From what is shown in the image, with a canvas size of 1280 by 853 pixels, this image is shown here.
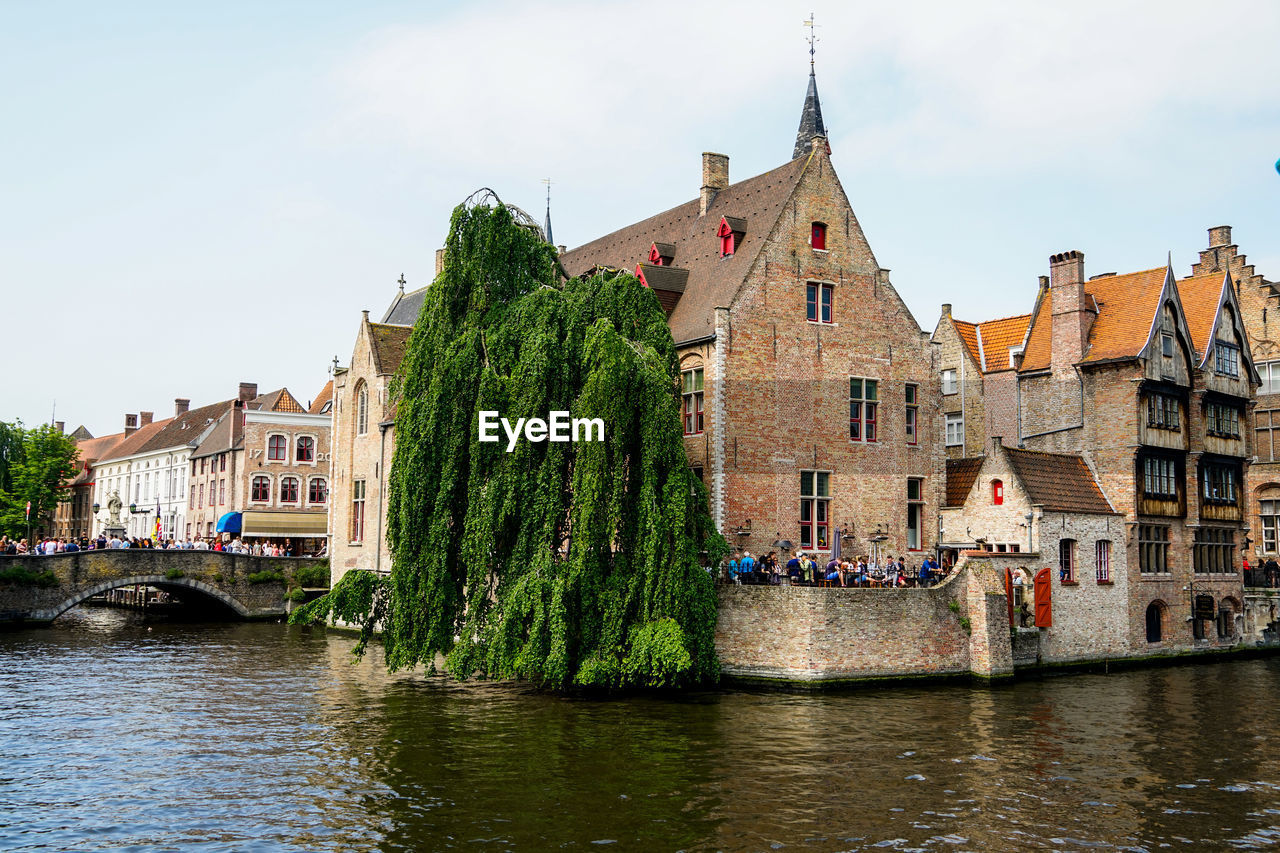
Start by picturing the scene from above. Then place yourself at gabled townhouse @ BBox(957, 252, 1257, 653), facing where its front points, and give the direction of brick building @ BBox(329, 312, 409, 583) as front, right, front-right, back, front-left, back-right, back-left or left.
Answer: back-right

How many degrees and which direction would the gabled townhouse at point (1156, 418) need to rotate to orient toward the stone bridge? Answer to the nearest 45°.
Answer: approximately 135° to its right

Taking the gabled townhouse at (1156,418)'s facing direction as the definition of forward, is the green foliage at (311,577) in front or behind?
behind

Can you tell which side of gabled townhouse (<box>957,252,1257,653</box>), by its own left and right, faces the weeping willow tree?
right

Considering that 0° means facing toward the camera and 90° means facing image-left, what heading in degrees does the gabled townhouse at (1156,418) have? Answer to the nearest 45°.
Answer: approximately 315°

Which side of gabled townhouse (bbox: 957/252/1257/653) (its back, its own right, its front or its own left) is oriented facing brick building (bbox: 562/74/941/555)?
right

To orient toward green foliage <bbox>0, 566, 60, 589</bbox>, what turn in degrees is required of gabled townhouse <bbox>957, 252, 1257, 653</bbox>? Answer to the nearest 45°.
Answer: approximately 135° to its right
